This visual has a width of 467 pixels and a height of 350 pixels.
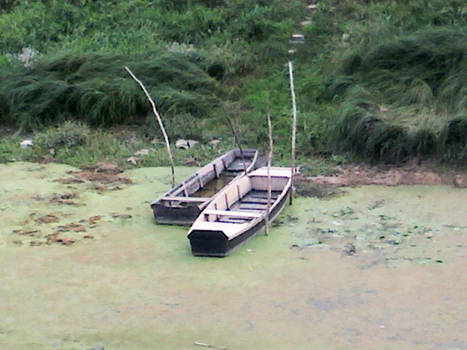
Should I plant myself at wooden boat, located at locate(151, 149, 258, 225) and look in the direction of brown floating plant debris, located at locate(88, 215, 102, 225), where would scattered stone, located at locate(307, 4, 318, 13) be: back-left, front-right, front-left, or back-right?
back-right
